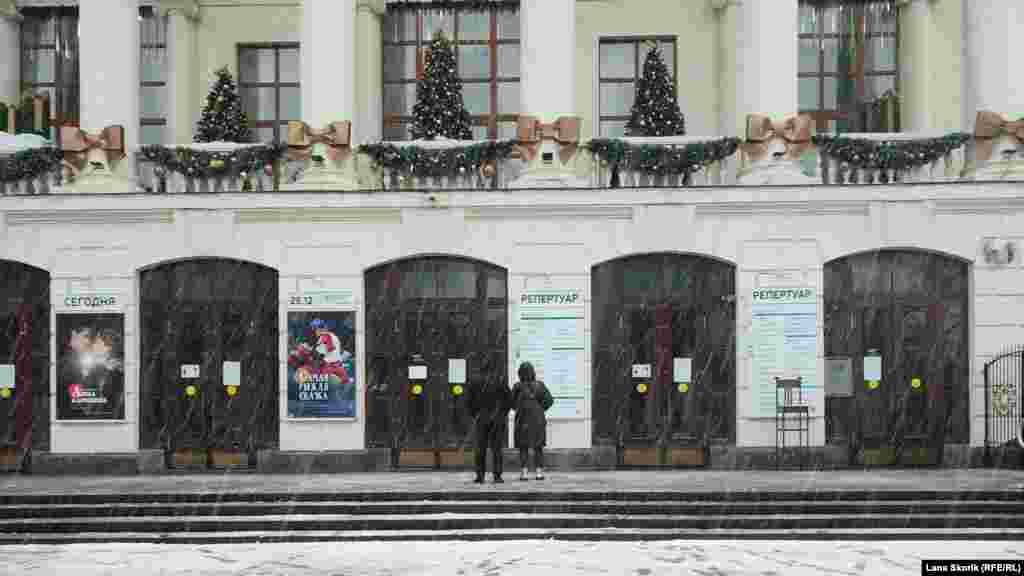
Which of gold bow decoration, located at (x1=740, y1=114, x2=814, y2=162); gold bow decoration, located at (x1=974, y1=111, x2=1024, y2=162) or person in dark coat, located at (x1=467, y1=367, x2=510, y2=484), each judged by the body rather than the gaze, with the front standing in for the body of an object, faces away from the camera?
the person in dark coat

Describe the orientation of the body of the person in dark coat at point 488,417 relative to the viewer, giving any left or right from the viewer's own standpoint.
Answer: facing away from the viewer

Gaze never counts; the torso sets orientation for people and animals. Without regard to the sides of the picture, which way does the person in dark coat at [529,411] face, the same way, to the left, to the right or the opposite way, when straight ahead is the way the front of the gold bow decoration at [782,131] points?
the opposite way

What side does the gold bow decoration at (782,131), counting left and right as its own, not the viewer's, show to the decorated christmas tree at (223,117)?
right

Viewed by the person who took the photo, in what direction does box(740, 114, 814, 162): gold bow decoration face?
facing the viewer

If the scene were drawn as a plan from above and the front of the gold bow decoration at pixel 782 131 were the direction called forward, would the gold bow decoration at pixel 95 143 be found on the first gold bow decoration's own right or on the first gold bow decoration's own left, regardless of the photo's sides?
on the first gold bow decoration's own right

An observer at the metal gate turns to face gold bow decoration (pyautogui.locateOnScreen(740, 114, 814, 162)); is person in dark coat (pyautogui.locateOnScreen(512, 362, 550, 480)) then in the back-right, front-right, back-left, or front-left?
front-left

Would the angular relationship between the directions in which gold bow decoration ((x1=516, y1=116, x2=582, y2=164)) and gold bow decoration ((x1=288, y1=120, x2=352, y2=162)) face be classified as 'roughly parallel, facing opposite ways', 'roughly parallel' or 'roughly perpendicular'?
roughly parallel

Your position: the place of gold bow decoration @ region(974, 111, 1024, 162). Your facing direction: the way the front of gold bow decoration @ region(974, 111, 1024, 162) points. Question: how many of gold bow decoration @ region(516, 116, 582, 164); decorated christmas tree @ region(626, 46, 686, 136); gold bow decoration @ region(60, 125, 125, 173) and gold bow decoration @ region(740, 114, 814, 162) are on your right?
4

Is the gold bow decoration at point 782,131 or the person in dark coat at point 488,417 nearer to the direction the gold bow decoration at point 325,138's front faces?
the person in dark coat

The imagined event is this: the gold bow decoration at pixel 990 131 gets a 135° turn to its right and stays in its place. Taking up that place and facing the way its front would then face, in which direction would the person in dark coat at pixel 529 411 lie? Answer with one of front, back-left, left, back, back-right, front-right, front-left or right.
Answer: left

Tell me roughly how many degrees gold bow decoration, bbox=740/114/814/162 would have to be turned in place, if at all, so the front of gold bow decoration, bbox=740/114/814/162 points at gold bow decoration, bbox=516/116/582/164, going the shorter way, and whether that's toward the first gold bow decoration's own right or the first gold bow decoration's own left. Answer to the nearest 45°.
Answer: approximately 90° to the first gold bow decoration's own right

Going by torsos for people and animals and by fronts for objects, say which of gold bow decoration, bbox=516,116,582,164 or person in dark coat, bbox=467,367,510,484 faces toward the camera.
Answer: the gold bow decoration

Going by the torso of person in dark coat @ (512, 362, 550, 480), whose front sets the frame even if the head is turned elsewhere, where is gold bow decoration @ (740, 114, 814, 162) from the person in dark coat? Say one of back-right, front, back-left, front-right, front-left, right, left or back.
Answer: front-right

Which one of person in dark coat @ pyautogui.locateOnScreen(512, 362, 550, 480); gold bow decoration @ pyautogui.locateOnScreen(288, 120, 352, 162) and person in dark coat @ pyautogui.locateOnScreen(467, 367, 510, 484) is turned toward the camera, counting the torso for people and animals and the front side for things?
the gold bow decoration

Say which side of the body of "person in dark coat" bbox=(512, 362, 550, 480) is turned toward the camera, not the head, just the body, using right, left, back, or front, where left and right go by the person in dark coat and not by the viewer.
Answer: back

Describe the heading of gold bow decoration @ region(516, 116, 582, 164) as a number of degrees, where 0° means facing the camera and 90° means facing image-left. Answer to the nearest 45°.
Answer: approximately 0°

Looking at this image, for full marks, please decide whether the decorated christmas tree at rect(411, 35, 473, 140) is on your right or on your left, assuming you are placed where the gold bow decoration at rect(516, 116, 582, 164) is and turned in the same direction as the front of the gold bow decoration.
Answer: on your right

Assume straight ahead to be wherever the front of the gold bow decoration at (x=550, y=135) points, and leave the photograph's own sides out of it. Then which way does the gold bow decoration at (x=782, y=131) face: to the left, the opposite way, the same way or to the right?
the same way
